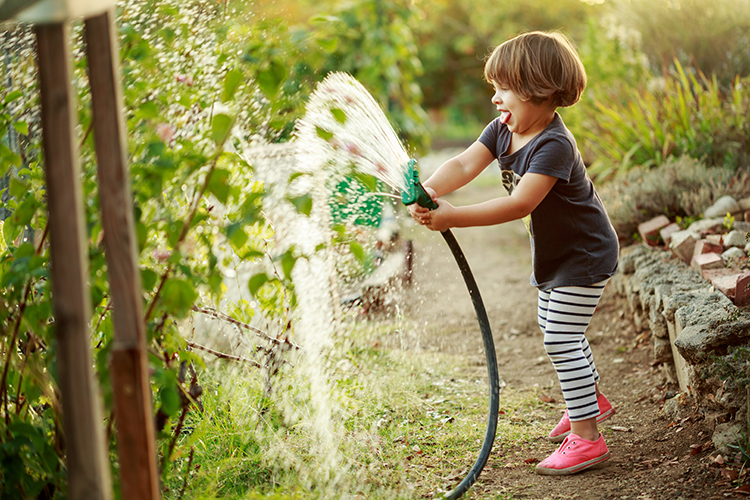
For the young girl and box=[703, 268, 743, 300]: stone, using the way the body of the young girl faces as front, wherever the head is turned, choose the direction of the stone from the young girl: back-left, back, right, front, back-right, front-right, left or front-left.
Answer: back-right

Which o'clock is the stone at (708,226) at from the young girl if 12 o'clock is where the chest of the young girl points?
The stone is roughly at 4 o'clock from the young girl.

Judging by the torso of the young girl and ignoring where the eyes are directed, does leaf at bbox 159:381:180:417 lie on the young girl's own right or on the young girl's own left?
on the young girl's own left

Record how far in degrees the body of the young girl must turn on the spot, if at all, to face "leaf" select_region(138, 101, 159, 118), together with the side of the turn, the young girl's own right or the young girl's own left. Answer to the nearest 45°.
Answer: approximately 45° to the young girl's own left

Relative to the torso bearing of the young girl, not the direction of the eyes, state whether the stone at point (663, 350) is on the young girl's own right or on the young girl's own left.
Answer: on the young girl's own right

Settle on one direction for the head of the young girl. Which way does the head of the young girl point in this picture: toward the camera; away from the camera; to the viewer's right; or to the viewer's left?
to the viewer's left

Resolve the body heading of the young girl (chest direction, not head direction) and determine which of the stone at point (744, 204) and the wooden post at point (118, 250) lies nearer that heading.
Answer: the wooden post

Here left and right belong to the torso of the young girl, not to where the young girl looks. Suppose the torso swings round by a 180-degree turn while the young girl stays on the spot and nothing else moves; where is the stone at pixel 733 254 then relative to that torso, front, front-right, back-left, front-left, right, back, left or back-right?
front-left

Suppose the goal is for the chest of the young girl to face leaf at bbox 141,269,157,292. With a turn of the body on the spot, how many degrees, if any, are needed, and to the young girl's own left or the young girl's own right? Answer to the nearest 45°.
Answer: approximately 45° to the young girl's own left

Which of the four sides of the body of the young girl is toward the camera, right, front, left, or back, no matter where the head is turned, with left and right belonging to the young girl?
left
